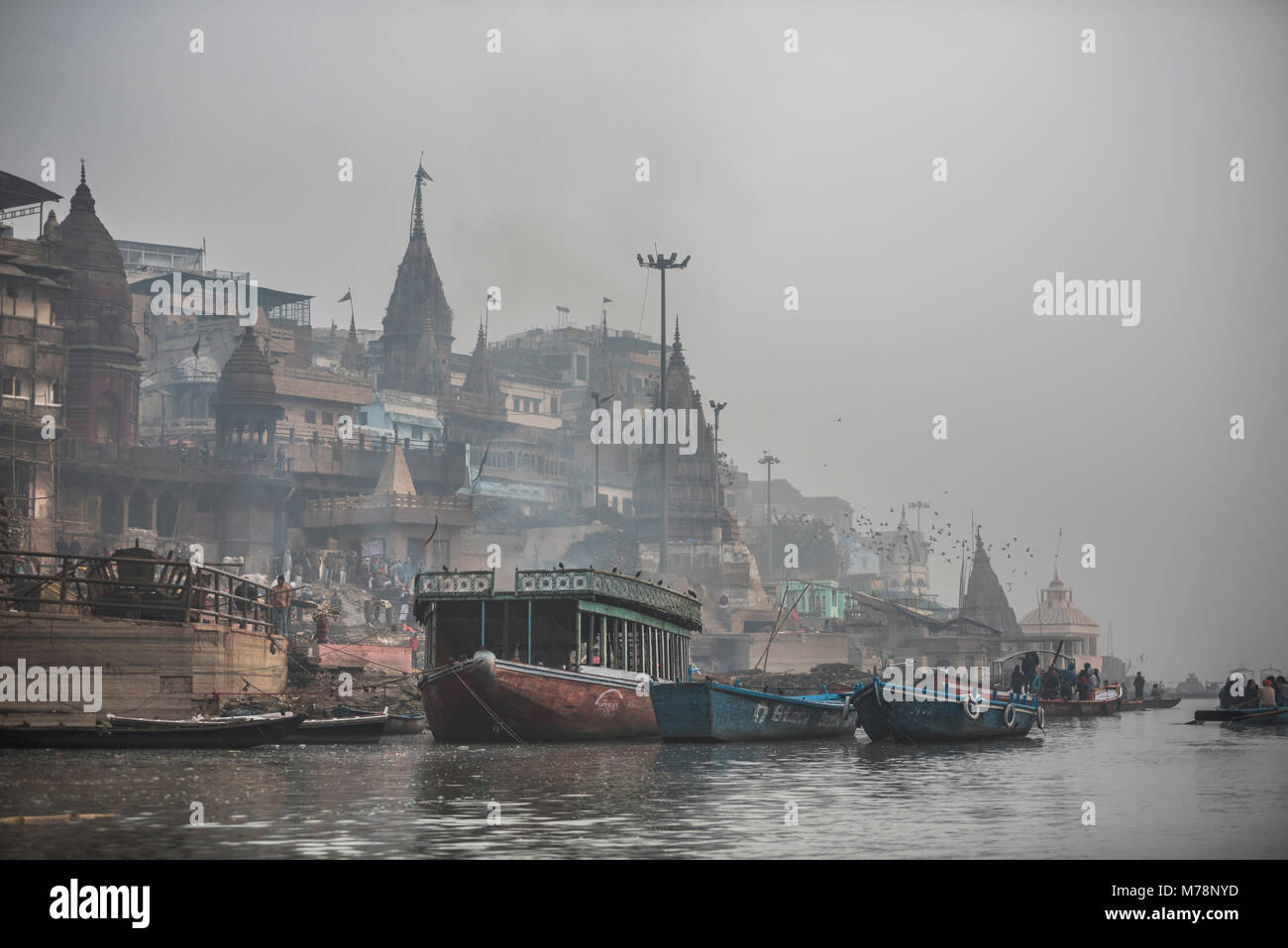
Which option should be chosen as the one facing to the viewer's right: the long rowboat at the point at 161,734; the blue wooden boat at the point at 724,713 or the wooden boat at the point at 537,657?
the long rowboat

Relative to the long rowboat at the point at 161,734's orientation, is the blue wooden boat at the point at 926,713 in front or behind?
in front

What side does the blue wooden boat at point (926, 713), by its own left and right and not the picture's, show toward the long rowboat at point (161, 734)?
front

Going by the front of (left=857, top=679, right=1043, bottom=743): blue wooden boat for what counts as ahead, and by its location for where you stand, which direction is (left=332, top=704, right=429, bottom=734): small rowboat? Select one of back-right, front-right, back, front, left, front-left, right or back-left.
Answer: front-right

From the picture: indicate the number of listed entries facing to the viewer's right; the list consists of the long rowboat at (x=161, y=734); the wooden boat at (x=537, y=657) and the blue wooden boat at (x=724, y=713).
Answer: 1

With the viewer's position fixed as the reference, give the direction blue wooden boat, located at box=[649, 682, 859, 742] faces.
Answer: facing the viewer and to the left of the viewer

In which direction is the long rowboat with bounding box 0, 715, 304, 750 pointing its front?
to the viewer's right

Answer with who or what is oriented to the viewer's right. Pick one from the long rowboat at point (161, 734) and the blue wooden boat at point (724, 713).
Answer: the long rowboat

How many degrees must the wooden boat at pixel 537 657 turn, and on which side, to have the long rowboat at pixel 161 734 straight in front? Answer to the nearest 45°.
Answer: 0° — it already faces it

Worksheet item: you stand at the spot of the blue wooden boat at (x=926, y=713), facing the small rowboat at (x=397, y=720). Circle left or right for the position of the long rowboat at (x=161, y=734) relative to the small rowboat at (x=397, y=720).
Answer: left

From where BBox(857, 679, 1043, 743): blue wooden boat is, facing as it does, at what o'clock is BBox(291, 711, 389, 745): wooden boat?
The wooden boat is roughly at 1 o'clock from the blue wooden boat.

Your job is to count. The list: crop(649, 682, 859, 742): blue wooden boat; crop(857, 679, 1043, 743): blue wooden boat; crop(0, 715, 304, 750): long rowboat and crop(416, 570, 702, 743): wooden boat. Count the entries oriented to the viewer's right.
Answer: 1

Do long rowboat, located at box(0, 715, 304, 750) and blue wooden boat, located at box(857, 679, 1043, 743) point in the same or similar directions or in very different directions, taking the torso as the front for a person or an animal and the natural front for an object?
very different directions
